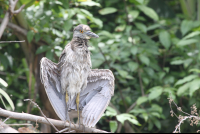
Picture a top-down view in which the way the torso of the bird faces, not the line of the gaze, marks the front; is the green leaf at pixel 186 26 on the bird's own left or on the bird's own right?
on the bird's own left

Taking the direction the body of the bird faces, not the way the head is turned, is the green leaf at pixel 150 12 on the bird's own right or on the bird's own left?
on the bird's own left

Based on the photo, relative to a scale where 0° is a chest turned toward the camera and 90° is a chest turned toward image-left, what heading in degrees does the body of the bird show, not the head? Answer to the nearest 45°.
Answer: approximately 0°

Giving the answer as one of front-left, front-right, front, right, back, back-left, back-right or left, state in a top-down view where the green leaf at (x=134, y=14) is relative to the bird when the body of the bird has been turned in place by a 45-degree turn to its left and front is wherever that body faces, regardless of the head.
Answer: left

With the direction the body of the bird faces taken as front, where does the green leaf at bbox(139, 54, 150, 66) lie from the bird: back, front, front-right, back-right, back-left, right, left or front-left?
back-left

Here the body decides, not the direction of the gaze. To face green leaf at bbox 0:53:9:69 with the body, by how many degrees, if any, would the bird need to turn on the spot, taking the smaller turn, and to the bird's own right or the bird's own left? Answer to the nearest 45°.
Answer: approximately 135° to the bird's own right

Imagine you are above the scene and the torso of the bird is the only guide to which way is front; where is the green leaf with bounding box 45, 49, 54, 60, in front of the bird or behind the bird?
behind
